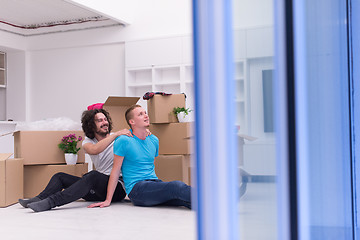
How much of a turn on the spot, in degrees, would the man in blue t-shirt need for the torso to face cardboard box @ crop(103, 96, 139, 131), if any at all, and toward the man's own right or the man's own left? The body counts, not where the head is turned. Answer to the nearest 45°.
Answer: approximately 135° to the man's own left

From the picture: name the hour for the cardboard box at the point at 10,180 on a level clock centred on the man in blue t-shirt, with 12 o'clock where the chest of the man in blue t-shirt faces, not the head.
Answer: The cardboard box is roughly at 5 o'clock from the man in blue t-shirt.

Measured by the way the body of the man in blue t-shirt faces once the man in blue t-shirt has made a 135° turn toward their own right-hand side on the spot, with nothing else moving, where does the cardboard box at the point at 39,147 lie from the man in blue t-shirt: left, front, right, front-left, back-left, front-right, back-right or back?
front-right

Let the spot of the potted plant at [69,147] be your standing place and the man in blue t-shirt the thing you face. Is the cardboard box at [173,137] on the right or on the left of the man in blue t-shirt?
left

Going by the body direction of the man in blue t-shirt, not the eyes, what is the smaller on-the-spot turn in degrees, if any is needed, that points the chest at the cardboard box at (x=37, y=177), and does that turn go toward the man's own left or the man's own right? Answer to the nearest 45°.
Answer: approximately 180°

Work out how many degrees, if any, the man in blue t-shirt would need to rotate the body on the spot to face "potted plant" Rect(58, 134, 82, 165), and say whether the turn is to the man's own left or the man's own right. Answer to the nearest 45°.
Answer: approximately 180°

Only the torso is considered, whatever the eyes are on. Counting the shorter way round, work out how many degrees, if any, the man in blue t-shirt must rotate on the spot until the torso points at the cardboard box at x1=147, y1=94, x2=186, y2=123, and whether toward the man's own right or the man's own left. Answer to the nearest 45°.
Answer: approximately 135° to the man's own left

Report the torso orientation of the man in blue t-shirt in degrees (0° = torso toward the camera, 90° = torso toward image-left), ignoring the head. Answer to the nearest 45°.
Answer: approximately 315°

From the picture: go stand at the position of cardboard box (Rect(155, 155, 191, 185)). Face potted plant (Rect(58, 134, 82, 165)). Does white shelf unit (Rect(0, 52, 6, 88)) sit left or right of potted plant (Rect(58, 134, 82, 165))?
right

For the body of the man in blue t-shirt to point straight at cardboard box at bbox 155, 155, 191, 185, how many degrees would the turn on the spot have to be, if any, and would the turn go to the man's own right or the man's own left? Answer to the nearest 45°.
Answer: approximately 90° to the man's own left
